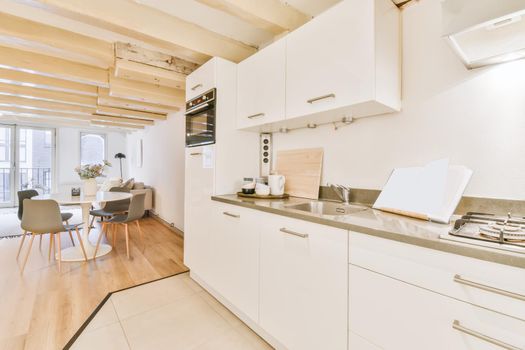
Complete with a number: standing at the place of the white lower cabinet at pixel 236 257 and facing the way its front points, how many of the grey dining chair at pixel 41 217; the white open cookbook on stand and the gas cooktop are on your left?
2

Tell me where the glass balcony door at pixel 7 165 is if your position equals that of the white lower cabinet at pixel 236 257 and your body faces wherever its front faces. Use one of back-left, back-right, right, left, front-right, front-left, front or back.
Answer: right

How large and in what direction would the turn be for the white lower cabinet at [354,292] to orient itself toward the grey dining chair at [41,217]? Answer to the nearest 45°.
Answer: approximately 45° to its right

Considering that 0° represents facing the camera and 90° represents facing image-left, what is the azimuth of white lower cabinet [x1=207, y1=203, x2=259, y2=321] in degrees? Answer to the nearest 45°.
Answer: approximately 45°

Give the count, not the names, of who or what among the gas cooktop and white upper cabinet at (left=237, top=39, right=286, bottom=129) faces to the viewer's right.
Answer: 0

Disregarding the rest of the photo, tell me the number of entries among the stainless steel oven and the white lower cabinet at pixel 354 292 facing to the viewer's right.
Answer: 0

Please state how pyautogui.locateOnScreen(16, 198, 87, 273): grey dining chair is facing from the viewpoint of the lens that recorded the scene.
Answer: facing away from the viewer and to the right of the viewer

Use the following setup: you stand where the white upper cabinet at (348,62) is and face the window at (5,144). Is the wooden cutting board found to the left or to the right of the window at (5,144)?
right

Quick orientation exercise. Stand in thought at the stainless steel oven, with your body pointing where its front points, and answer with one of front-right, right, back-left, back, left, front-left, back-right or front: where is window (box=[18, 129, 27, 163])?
right

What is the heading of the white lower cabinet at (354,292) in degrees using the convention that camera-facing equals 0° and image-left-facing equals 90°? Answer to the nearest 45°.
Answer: approximately 45°

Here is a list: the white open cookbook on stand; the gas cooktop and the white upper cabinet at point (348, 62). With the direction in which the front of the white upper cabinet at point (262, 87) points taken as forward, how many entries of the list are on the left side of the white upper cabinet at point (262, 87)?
3

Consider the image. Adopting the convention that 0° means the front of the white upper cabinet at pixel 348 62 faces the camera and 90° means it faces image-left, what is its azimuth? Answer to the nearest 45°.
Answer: approximately 45°

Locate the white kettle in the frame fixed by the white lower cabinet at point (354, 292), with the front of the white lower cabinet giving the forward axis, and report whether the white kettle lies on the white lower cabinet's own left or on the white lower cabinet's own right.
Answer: on the white lower cabinet's own right
